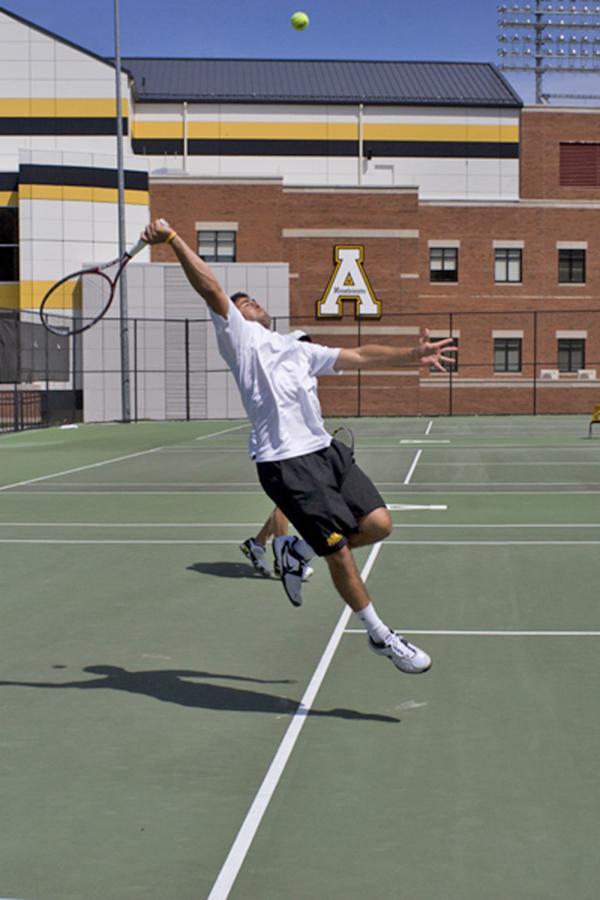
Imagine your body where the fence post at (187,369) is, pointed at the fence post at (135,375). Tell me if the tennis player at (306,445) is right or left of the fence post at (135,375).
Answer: left

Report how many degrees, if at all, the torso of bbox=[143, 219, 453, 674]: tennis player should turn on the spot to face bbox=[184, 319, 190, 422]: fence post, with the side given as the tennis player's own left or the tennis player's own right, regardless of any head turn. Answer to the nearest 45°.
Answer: approximately 135° to the tennis player's own left

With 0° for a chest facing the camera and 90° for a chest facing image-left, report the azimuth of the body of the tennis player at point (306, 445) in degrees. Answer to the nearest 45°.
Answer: approximately 315°

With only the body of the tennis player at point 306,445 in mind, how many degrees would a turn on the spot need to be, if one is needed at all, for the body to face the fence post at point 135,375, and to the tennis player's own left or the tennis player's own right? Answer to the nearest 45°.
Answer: approximately 135° to the tennis player's own left
